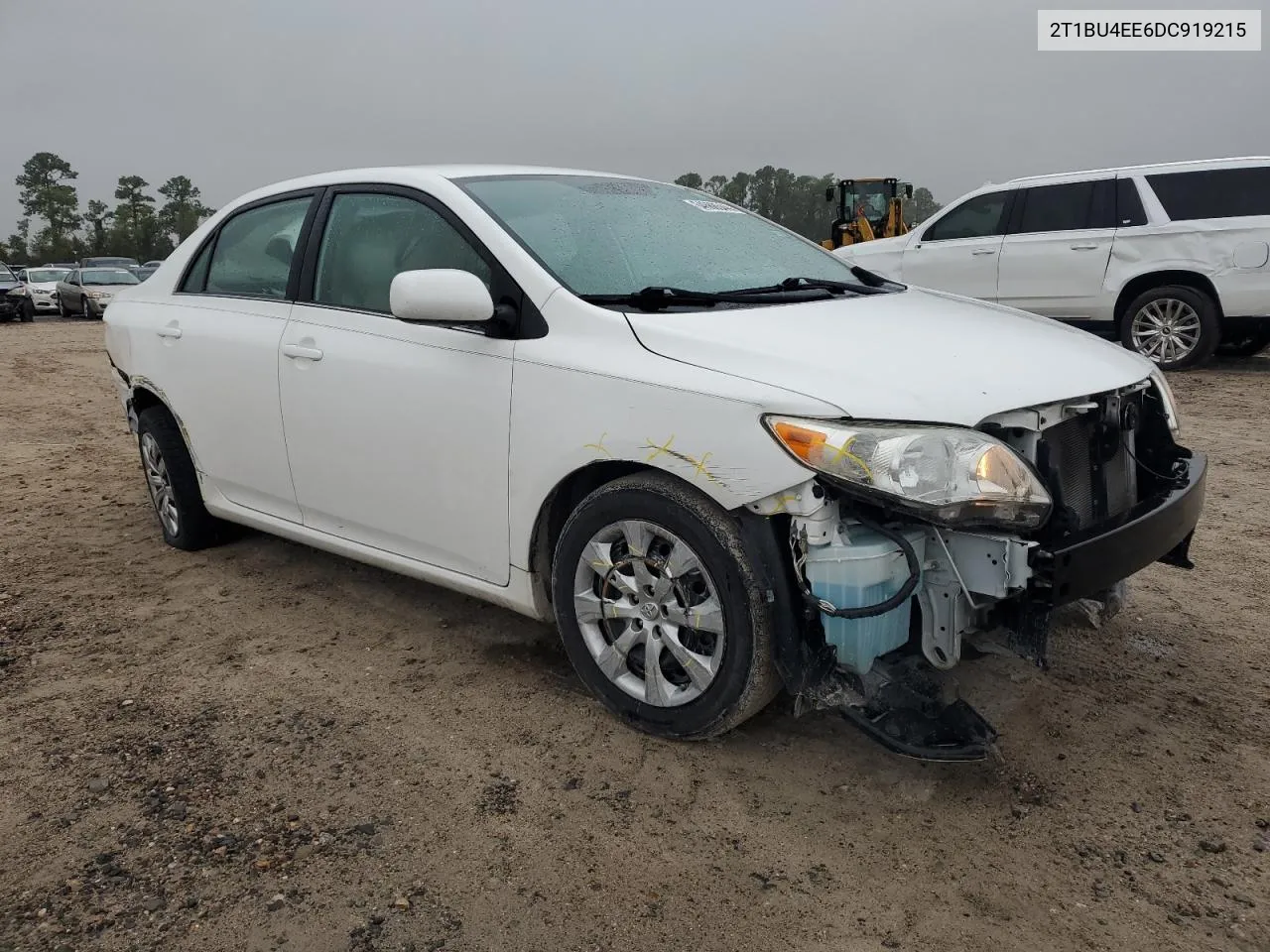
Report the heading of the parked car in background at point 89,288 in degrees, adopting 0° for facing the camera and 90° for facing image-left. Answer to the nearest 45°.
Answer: approximately 315°

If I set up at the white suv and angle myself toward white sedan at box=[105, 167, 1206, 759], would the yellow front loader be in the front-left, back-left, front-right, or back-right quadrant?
back-right

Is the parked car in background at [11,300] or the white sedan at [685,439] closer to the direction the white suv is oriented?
the parked car in background

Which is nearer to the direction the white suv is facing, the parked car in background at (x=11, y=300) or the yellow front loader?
the parked car in background

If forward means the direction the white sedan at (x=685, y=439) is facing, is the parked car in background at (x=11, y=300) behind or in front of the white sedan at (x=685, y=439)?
behind

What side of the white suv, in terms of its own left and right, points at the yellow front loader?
right

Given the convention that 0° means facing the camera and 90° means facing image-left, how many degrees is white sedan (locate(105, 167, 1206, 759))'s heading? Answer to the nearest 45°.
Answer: approximately 315°

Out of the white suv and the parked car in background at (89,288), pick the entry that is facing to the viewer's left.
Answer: the white suv

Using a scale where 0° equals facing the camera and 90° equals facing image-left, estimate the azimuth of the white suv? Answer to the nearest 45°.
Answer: approximately 90°
